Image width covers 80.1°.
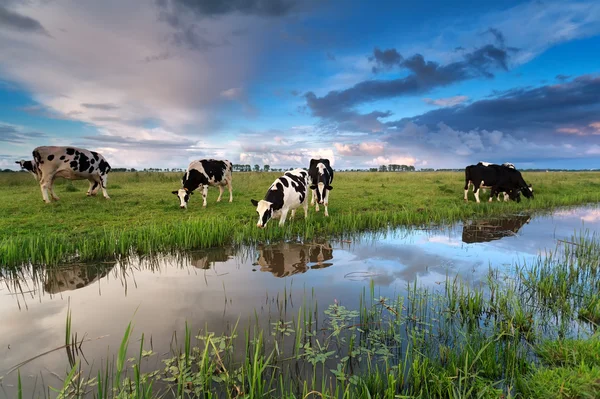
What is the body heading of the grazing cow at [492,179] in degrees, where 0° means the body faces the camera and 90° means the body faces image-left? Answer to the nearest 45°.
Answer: approximately 270°

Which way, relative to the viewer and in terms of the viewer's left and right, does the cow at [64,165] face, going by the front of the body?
facing to the left of the viewer

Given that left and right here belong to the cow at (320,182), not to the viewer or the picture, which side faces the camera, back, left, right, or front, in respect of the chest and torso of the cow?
front

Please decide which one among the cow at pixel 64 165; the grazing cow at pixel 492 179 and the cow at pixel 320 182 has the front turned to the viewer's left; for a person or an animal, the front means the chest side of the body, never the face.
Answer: the cow at pixel 64 165

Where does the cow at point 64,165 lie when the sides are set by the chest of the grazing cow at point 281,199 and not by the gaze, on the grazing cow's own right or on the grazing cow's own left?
on the grazing cow's own right

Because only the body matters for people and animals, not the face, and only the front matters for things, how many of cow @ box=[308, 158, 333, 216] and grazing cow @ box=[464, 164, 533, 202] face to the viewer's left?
0

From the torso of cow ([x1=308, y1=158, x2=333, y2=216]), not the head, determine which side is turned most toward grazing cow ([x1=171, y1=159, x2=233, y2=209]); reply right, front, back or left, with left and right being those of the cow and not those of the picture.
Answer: right

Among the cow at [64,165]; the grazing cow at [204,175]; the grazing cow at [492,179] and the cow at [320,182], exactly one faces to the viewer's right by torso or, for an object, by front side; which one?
the grazing cow at [492,179]

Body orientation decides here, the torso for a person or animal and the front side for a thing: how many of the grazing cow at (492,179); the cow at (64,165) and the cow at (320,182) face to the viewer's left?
1

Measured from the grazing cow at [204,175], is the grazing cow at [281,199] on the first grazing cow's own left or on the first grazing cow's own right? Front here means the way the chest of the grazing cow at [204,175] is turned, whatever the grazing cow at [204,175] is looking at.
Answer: on the first grazing cow's own left

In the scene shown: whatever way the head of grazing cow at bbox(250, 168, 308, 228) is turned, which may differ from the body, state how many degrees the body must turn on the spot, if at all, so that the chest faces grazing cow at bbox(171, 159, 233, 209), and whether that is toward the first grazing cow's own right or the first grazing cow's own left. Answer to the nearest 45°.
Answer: approximately 90° to the first grazing cow's own right

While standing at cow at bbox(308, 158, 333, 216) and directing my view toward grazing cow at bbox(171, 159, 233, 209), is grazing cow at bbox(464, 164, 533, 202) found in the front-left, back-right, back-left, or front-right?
back-right

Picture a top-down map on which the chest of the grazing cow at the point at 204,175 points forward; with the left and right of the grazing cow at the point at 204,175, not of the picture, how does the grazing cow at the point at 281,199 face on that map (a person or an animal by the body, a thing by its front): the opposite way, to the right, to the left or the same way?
the same way

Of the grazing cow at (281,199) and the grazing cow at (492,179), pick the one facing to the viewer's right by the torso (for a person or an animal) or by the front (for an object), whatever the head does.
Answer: the grazing cow at (492,179)
